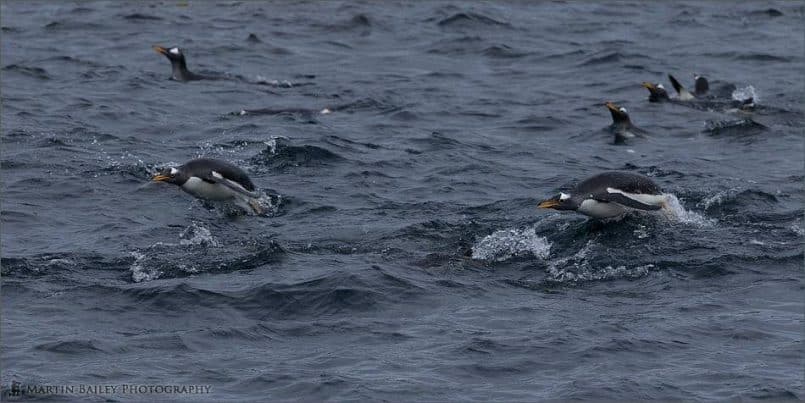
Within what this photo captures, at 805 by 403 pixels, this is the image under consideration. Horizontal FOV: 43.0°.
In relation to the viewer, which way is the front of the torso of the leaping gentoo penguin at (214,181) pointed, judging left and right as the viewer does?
facing to the left of the viewer

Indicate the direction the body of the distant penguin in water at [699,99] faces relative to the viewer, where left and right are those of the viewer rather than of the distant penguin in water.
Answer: facing to the left of the viewer

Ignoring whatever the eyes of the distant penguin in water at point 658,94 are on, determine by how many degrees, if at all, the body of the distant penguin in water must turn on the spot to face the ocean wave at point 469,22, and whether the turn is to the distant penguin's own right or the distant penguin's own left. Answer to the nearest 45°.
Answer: approximately 45° to the distant penguin's own right

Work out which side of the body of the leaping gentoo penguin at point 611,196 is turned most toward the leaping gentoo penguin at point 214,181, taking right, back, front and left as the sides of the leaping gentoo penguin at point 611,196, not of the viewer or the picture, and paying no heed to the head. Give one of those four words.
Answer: front

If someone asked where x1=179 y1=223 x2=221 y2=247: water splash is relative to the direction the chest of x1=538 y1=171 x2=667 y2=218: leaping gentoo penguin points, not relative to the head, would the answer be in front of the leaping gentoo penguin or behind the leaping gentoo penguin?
in front

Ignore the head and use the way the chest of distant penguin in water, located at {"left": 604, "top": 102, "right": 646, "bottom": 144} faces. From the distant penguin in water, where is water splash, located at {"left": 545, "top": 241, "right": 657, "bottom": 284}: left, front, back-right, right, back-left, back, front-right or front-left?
left

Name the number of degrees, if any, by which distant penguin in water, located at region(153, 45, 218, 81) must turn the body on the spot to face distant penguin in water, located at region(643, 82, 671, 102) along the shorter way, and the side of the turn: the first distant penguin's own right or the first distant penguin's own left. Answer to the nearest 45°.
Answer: approximately 180°

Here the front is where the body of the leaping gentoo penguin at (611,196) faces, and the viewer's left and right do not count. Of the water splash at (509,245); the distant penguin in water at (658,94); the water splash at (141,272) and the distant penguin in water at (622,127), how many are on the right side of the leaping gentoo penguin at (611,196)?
2

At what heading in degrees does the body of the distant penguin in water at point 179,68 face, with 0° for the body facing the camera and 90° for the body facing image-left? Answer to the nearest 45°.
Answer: approximately 90°

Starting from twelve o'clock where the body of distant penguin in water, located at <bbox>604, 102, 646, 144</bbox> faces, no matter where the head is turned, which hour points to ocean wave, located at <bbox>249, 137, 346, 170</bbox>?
The ocean wave is roughly at 11 o'clock from the distant penguin in water.

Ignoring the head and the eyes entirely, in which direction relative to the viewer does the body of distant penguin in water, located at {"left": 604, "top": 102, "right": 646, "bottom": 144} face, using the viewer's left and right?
facing to the left of the viewer
